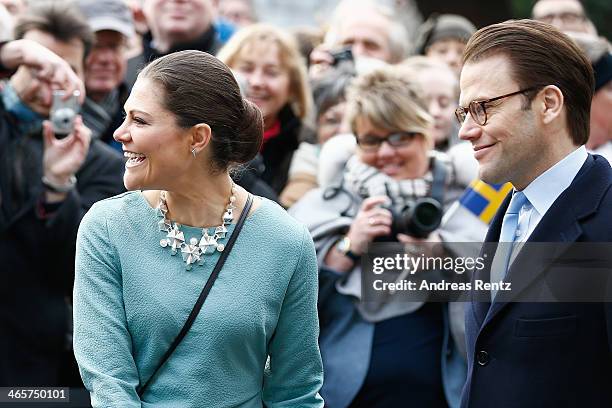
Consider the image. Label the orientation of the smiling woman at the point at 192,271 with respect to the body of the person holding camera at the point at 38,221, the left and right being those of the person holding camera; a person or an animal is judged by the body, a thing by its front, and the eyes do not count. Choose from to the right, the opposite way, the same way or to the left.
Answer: the same way

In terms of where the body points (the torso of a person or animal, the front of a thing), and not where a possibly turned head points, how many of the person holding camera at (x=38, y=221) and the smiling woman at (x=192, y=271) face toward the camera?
2

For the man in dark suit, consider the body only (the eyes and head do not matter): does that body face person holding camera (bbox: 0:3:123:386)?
no

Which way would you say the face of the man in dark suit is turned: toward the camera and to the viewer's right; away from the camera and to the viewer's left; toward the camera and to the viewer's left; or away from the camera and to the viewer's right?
toward the camera and to the viewer's left

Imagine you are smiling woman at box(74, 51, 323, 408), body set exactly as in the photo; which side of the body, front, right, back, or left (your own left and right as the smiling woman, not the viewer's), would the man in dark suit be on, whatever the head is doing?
left

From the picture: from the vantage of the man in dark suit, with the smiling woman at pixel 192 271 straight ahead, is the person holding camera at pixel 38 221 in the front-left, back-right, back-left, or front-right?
front-right

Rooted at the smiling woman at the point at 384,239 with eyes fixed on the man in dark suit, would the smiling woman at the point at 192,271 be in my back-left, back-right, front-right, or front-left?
front-right

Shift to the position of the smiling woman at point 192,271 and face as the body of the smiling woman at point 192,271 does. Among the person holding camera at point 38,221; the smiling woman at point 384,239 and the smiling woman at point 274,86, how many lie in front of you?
0

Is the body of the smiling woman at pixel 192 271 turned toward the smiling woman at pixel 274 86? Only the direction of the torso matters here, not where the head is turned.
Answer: no

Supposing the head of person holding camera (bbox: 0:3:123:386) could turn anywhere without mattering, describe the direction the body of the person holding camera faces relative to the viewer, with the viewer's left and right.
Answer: facing the viewer

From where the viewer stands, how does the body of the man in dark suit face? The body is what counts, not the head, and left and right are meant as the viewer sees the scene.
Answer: facing the viewer and to the left of the viewer

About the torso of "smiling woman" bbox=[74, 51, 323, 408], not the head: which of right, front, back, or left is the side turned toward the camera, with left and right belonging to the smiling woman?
front

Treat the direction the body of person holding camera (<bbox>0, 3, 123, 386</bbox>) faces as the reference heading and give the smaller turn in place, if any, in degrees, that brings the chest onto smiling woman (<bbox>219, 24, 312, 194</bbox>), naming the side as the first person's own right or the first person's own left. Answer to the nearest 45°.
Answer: approximately 135° to the first person's own left

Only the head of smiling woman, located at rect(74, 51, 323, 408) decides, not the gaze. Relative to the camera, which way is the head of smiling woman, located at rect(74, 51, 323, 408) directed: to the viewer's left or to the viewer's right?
to the viewer's left
